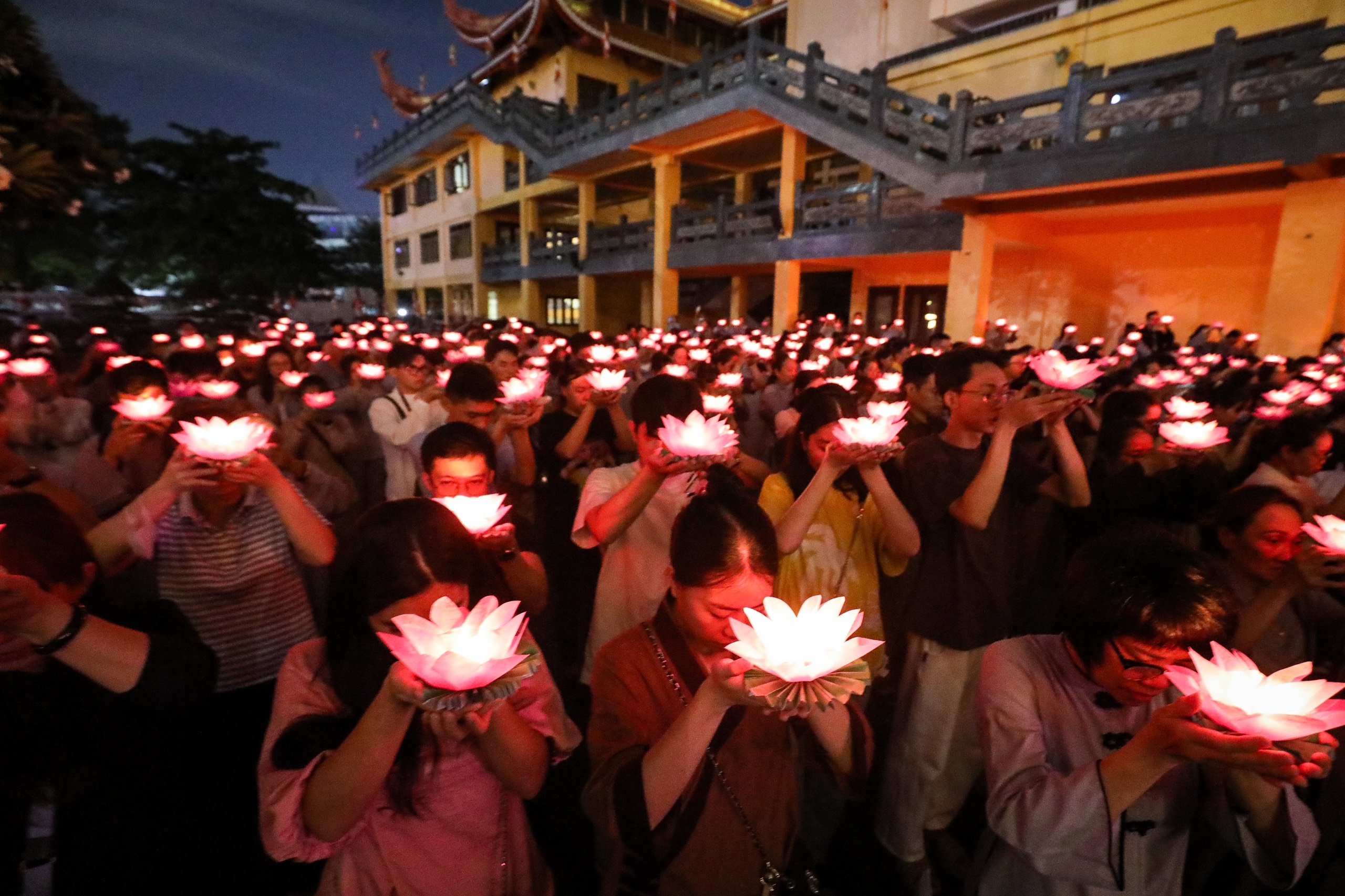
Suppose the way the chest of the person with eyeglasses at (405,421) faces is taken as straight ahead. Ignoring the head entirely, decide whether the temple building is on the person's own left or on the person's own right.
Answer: on the person's own left

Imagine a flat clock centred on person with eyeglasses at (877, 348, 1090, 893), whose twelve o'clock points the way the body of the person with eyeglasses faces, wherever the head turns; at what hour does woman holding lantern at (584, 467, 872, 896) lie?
The woman holding lantern is roughly at 2 o'clock from the person with eyeglasses.

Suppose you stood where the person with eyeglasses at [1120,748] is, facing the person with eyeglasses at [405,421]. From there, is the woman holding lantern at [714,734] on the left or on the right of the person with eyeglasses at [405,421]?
left

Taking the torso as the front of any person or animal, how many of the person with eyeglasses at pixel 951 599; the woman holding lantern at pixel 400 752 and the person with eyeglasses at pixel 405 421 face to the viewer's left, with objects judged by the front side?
0

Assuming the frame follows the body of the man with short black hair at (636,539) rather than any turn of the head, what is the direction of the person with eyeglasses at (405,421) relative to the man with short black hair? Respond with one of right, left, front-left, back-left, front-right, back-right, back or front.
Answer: back

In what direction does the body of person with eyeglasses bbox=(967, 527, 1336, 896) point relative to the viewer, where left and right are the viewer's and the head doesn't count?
facing the viewer and to the right of the viewer

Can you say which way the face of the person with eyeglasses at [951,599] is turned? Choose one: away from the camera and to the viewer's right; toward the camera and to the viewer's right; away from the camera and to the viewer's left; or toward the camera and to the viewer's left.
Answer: toward the camera and to the viewer's right

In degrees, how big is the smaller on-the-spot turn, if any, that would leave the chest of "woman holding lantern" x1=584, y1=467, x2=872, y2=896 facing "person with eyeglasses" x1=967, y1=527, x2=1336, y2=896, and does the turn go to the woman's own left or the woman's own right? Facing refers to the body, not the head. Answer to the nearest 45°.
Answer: approximately 45° to the woman's own left

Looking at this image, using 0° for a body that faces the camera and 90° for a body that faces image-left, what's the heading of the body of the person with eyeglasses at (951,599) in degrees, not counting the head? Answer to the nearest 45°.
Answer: approximately 315°

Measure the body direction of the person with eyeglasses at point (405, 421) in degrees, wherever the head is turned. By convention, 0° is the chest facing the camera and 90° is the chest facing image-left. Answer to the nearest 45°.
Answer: approximately 315°

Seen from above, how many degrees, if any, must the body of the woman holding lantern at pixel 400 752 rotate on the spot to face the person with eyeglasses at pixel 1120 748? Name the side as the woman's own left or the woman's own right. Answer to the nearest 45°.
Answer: approximately 45° to the woman's own left

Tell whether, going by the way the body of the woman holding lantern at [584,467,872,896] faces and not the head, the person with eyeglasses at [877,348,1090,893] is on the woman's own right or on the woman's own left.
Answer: on the woman's own left
